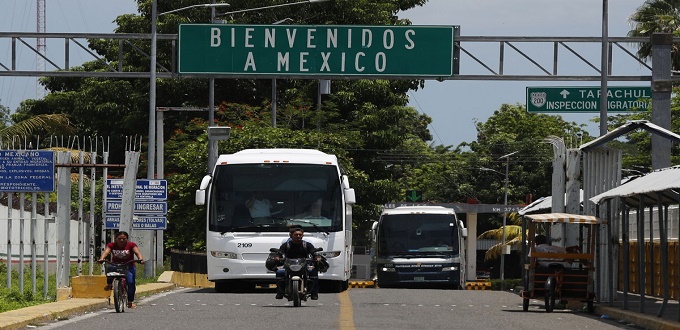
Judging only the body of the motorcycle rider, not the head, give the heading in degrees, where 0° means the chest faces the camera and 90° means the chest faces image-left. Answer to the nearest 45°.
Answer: approximately 0°

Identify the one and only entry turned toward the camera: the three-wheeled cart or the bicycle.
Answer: the bicycle

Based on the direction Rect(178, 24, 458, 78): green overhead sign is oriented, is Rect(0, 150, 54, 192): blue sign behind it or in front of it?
in front

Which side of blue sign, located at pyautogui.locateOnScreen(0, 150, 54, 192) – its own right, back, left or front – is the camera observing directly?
front

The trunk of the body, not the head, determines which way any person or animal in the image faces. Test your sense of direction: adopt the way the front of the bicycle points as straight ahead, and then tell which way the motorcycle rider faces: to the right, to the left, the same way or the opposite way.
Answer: the same way

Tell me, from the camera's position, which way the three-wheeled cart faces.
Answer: facing away from the viewer

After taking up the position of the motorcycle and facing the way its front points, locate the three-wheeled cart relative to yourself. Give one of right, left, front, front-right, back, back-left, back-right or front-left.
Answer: left

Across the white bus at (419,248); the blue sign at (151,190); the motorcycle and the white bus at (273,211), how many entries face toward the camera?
4

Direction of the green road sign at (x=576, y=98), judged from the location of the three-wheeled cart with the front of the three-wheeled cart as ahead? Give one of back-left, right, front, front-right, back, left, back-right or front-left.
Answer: front

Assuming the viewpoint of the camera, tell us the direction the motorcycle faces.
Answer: facing the viewer

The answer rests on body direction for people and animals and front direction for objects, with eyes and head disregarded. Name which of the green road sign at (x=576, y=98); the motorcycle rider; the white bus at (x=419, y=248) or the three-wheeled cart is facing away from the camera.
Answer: the three-wheeled cart

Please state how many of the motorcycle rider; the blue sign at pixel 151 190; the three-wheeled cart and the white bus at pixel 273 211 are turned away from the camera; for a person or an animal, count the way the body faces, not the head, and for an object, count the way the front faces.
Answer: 1

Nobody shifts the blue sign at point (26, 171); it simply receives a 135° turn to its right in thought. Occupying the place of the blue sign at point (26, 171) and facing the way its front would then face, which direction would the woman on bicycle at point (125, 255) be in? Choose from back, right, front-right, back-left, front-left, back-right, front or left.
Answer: back

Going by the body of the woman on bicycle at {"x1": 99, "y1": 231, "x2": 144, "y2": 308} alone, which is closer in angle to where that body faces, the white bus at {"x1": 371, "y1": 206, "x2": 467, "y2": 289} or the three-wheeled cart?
the three-wheeled cart

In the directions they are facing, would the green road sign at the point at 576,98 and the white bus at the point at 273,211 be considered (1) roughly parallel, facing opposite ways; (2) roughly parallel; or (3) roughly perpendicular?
roughly parallel

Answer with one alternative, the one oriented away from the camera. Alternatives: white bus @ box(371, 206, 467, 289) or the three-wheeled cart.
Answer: the three-wheeled cart

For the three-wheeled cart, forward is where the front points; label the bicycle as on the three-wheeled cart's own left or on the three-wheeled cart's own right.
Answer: on the three-wheeled cart's own left
